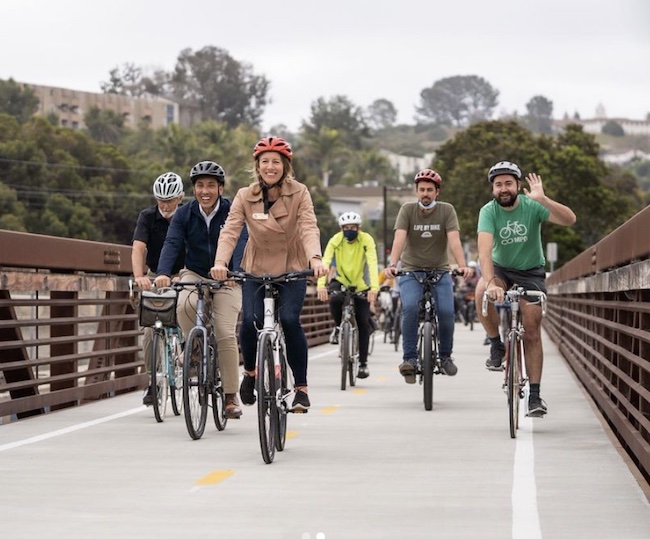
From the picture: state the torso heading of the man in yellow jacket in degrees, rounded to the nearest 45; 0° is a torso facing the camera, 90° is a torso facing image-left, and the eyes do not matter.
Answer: approximately 0°

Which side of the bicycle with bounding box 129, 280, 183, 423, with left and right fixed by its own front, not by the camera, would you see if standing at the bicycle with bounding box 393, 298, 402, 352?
back

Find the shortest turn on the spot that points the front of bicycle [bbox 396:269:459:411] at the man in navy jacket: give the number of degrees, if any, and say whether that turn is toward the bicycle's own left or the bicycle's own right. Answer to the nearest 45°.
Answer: approximately 45° to the bicycle's own right

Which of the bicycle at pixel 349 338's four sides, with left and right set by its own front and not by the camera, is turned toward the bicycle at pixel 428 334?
front

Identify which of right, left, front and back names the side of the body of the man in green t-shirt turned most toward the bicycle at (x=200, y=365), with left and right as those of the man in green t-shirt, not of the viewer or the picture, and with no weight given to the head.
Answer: right

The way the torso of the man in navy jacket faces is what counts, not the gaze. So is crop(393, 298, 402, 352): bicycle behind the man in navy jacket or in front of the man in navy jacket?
behind

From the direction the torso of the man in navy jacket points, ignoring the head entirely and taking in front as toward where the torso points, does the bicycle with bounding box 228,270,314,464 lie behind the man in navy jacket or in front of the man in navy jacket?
in front
